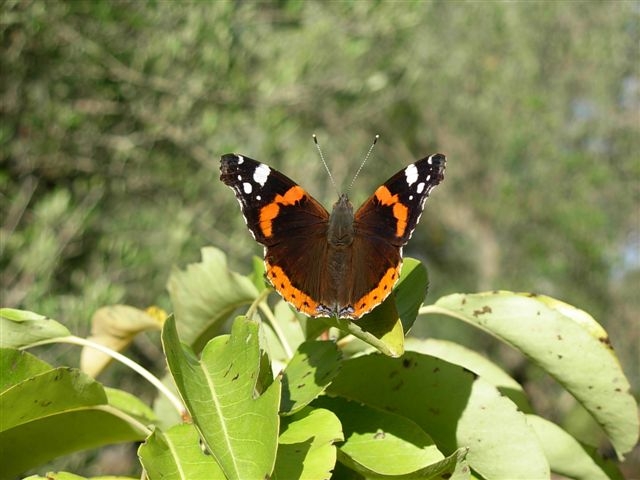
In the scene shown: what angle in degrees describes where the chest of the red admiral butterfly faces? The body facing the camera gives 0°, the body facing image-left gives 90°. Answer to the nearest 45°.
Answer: approximately 180°
